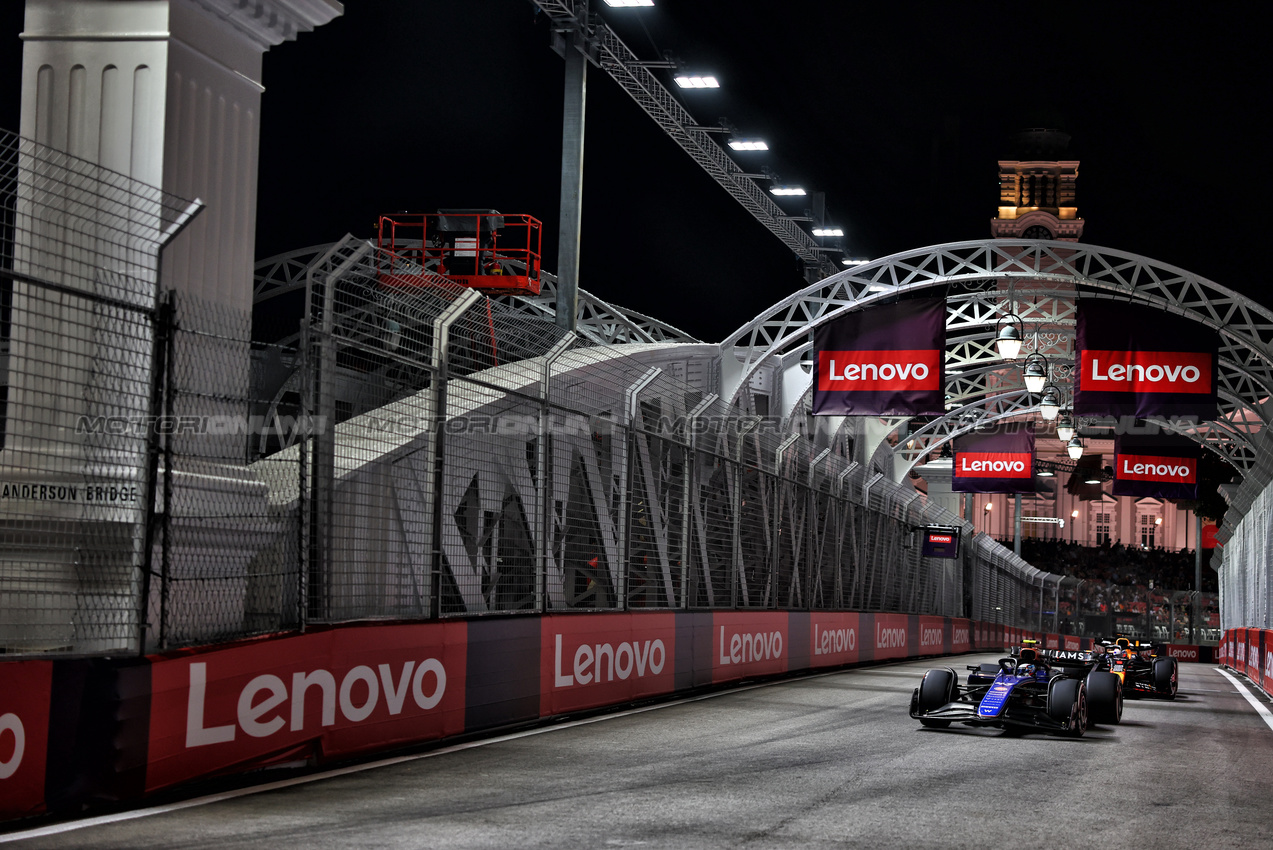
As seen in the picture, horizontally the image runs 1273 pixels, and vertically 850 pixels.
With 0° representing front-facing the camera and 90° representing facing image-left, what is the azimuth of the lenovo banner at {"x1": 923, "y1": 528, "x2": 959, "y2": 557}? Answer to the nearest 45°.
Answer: approximately 0°

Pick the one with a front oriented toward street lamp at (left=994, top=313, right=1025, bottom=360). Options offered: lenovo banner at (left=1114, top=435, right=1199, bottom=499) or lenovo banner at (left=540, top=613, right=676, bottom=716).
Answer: lenovo banner at (left=1114, top=435, right=1199, bottom=499)

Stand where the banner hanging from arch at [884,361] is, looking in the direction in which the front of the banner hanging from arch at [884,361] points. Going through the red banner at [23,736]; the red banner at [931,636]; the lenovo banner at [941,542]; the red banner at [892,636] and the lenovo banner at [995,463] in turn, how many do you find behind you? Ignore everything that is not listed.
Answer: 4

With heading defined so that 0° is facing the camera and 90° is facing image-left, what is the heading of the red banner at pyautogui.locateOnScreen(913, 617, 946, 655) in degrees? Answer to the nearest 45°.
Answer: approximately 315°

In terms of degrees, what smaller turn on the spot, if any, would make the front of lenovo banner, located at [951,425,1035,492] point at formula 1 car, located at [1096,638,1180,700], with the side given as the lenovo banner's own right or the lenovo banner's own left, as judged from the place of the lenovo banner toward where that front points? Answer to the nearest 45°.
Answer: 0° — it already faces it

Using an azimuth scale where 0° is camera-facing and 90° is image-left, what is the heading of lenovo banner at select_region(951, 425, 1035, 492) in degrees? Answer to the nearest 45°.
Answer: approximately 0°

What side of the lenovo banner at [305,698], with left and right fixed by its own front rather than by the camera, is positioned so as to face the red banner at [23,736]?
right
